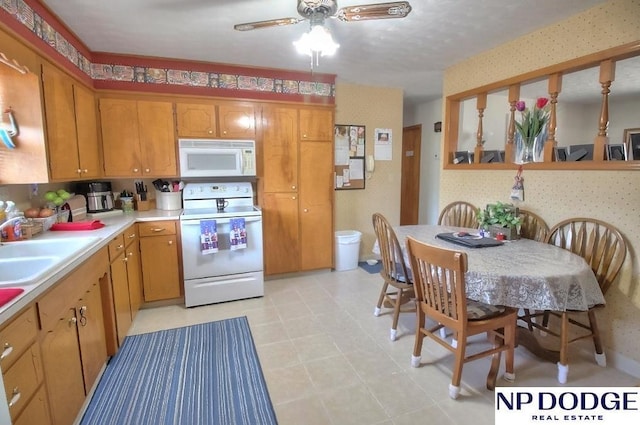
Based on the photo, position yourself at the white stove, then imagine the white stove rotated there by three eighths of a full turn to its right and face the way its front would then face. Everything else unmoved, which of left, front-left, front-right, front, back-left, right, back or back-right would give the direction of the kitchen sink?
left

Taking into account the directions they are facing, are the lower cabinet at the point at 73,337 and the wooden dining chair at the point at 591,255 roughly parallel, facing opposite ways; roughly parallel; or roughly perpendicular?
roughly parallel, facing opposite ways

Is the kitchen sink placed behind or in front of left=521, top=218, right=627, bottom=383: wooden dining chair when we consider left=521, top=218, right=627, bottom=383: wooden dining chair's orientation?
in front

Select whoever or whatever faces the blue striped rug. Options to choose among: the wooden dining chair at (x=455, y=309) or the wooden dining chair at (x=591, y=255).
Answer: the wooden dining chair at (x=591, y=255)

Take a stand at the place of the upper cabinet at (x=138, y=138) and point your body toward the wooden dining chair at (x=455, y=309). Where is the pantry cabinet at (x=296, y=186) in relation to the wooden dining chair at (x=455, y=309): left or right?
left

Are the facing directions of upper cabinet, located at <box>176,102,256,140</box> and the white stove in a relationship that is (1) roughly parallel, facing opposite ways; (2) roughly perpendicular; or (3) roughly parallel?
roughly parallel

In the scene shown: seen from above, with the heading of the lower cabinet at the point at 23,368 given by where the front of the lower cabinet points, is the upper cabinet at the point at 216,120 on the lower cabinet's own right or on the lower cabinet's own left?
on the lower cabinet's own left

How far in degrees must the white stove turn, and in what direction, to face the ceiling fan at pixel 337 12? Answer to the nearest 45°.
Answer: approximately 45° to its left

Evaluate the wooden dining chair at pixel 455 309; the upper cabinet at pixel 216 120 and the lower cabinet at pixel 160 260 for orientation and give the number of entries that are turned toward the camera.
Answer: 2

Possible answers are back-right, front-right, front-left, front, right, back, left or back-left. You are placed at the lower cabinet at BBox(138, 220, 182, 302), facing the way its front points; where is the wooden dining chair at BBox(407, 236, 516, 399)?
front-left

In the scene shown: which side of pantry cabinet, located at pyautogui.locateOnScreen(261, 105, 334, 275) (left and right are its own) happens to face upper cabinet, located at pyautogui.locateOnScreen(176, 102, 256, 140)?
right

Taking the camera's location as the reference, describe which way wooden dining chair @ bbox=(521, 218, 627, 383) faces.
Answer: facing the viewer and to the left of the viewer

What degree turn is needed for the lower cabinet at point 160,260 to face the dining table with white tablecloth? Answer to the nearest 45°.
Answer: approximately 45° to its left

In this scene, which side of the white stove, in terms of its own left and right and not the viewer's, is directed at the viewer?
front

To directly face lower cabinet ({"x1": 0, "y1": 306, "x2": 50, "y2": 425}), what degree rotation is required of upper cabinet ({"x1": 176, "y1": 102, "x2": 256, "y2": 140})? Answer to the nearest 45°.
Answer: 0° — it already faces it

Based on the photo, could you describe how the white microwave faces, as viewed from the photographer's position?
facing the viewer

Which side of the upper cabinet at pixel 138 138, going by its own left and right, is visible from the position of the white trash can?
left
